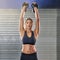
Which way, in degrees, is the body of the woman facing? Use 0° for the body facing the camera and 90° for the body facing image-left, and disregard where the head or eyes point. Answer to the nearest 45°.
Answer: approximately 0°
